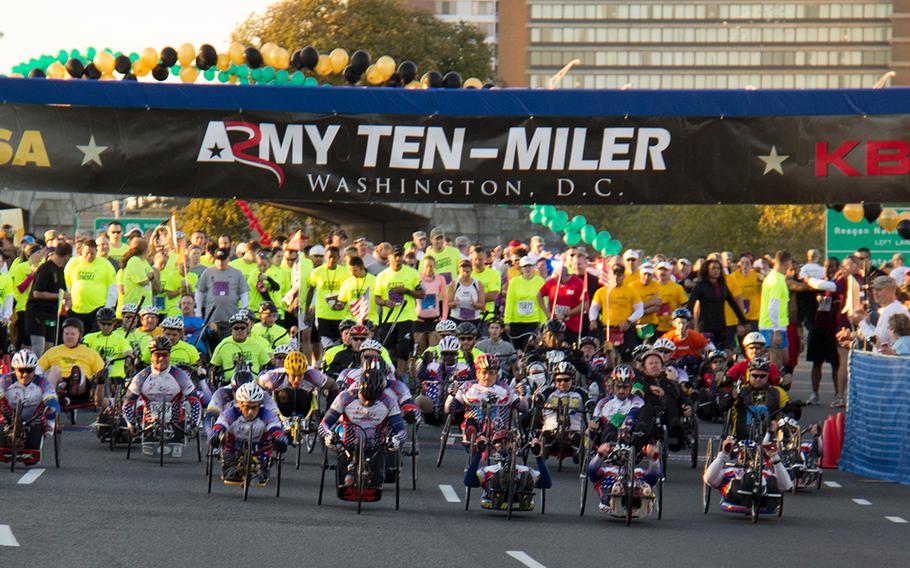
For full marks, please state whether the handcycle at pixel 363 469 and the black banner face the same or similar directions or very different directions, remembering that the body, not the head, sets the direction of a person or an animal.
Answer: same or similar directions

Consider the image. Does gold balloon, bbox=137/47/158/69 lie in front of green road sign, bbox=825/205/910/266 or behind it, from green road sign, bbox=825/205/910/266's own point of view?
in front

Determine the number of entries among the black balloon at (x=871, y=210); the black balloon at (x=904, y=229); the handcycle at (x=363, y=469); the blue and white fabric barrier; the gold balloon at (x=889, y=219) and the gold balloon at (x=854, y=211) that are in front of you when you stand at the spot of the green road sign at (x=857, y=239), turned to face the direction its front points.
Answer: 6

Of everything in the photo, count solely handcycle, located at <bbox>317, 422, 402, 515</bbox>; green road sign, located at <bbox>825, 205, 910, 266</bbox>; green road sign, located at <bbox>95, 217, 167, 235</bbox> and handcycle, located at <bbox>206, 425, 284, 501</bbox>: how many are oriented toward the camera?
4

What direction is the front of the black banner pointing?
toward the camera

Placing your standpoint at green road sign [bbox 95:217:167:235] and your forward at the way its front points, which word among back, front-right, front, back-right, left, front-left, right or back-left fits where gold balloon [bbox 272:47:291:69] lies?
front

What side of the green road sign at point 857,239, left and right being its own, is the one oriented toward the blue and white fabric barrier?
front

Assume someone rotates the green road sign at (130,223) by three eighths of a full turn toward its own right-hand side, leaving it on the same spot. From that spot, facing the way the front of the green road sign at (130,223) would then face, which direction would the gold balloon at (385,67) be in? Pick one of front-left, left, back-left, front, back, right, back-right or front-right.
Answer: back-left

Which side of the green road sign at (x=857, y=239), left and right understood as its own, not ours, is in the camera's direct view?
front

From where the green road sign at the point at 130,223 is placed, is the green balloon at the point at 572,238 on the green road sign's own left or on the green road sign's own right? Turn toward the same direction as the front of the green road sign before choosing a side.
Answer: on the green road sign's own left

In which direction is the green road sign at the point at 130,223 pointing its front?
toward the camera

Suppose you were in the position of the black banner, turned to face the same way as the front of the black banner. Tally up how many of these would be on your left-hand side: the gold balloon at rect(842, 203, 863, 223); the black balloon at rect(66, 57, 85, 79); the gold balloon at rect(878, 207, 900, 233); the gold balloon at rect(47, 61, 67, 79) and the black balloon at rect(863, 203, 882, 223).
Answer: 3

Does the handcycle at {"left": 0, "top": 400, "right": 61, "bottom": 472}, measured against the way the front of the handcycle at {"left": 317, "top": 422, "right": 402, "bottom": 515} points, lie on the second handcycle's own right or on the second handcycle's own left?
on the second handcycle's own right

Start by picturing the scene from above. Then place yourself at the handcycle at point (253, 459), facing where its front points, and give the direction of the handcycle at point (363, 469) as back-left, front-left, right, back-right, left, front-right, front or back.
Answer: front-left

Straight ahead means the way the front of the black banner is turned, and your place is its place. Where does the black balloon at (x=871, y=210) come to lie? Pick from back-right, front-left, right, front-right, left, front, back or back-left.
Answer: left
